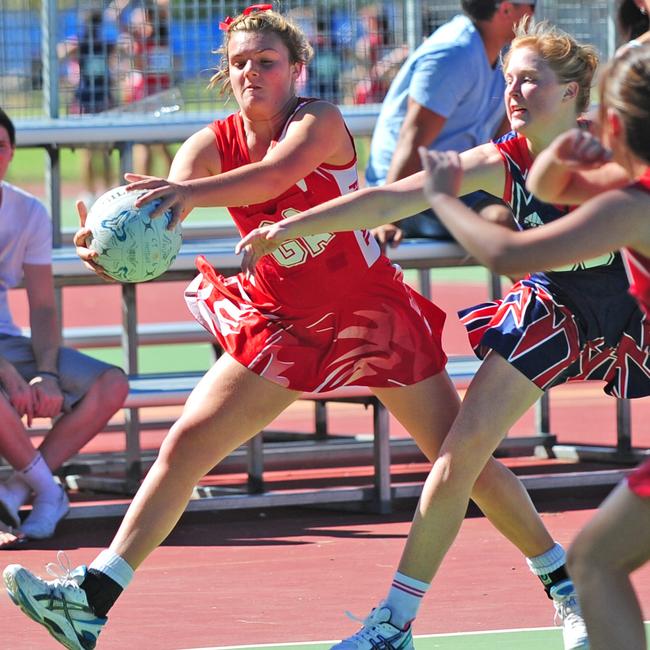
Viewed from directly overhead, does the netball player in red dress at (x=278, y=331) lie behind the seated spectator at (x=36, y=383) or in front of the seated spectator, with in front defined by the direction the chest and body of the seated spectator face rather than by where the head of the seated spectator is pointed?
in front

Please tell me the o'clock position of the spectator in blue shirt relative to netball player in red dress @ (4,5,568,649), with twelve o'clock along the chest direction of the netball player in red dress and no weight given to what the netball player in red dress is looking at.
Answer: The spectator in blue shirt is roughly at 5 o'clock from the netball player in red dress.

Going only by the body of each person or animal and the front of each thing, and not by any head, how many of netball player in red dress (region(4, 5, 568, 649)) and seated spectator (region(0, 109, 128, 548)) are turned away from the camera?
0

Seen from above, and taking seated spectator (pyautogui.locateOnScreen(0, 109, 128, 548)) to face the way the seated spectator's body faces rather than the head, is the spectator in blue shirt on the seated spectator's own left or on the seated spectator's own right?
on the seated spectator's own left

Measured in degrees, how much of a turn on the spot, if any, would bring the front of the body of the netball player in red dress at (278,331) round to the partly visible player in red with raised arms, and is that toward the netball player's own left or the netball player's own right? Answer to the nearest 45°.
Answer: approximately 90° to the netball player's own left

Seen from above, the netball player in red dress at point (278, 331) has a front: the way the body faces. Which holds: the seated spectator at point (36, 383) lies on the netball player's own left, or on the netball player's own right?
on the netball player's own right

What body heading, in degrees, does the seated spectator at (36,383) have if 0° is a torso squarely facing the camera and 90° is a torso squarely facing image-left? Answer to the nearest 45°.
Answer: approximately 0°

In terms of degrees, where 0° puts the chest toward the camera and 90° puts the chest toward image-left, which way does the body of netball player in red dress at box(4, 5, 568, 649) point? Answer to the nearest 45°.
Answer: approximately 45°
